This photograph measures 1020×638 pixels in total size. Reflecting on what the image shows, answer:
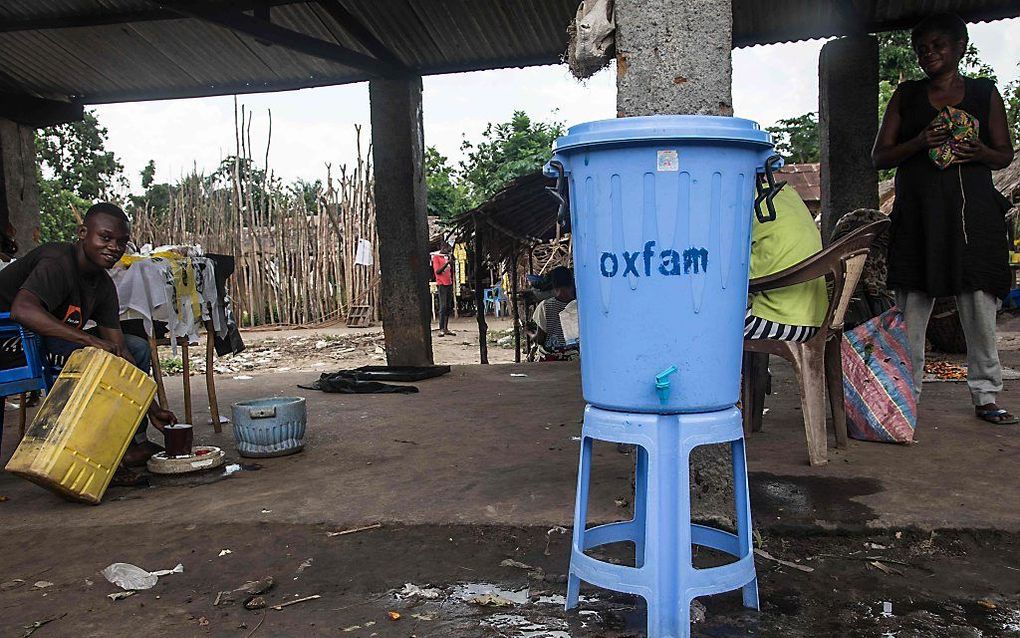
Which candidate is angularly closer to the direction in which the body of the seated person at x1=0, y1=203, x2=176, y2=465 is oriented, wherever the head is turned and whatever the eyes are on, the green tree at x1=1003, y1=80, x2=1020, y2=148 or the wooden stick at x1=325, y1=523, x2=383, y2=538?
the wooden stick

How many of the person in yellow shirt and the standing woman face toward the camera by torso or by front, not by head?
1

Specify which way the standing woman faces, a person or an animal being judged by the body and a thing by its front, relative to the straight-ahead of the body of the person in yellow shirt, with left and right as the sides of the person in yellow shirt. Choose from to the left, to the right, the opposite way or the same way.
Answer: to the left

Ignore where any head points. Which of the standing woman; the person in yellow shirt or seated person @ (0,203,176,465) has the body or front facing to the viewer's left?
the person in yellow shirt

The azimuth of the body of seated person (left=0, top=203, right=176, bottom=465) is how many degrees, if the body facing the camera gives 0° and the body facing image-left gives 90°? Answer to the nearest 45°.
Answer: approximately 315°

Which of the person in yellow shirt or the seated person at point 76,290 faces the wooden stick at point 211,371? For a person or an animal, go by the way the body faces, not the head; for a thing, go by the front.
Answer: the person in yellow shirt

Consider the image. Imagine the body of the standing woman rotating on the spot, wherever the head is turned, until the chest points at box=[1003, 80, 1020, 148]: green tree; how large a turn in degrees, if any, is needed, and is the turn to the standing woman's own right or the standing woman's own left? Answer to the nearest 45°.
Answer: approximately 180°

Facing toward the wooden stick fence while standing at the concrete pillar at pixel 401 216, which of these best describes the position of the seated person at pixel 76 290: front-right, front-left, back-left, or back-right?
back-left

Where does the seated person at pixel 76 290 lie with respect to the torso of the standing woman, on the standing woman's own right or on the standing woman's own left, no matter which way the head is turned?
on the standing woman's own right

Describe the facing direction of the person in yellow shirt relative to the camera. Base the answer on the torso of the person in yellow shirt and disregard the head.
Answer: to the viewer's left

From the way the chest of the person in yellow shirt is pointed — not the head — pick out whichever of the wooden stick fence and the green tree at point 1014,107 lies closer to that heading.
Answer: the wooden stick fence
